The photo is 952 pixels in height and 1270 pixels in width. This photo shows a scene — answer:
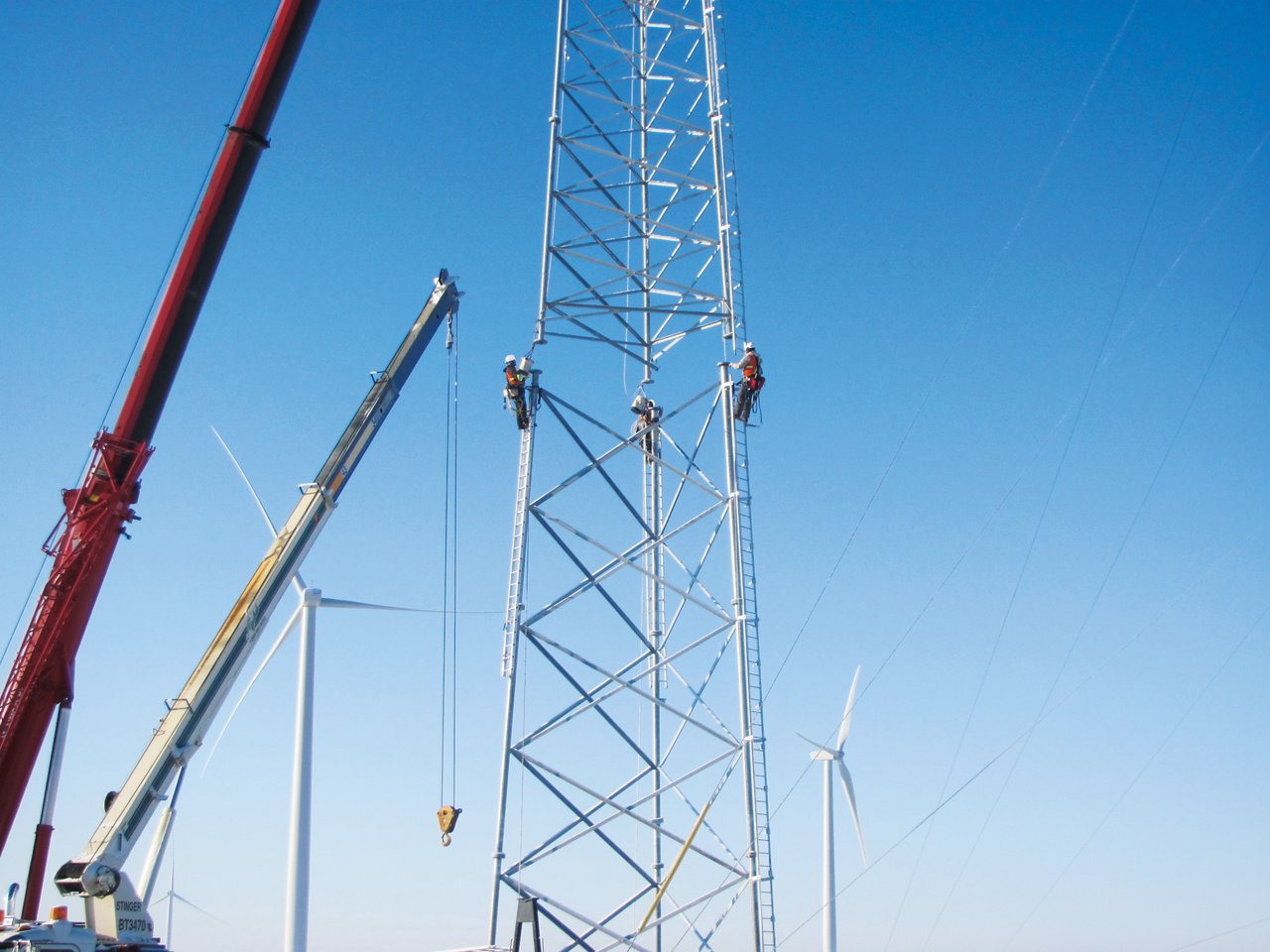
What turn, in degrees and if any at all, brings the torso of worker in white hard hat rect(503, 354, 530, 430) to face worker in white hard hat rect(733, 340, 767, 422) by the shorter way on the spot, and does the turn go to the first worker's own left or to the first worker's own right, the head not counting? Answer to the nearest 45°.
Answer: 0° — they already face them

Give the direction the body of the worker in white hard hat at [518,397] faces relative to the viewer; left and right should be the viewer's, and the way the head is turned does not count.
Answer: facing to the right of the viewer

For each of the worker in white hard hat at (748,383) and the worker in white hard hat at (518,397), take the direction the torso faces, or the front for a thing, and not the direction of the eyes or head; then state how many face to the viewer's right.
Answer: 1

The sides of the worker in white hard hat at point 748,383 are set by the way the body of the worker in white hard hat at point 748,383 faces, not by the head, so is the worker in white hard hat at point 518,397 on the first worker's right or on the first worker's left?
on the first worker's left

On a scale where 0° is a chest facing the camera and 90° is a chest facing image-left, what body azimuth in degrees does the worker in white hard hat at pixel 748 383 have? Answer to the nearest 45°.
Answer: approximately 135°
